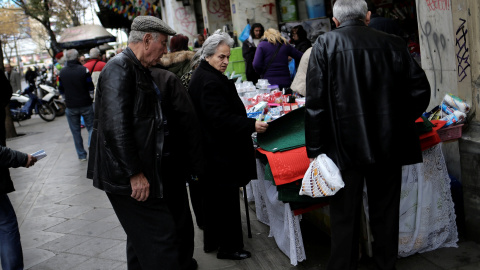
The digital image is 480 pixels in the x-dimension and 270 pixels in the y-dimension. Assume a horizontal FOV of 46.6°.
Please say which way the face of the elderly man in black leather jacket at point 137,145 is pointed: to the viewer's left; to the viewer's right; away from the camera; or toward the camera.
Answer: to the viewer's right

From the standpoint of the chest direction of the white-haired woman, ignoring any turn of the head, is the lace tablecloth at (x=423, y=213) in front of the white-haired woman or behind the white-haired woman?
in front

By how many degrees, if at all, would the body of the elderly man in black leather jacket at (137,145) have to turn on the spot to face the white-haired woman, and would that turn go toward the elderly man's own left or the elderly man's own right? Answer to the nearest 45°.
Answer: approximately 45° to the elderly man's own left

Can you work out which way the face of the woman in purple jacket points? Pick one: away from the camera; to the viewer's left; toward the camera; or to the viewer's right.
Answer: away from the camera

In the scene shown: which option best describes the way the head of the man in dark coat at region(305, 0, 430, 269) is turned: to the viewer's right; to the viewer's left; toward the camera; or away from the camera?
away from the camera

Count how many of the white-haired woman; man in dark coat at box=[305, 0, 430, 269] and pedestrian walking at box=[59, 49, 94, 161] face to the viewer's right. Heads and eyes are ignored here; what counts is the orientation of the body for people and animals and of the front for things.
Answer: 1

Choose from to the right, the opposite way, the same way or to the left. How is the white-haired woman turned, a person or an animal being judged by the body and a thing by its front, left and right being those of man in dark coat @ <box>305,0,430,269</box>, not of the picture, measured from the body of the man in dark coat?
to the right

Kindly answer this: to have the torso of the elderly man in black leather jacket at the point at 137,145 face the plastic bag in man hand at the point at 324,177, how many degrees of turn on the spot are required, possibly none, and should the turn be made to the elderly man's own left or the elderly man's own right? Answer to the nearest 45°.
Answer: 0° — they already face it
